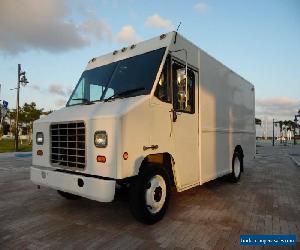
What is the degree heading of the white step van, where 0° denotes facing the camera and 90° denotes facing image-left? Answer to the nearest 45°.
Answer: approximately 45°
